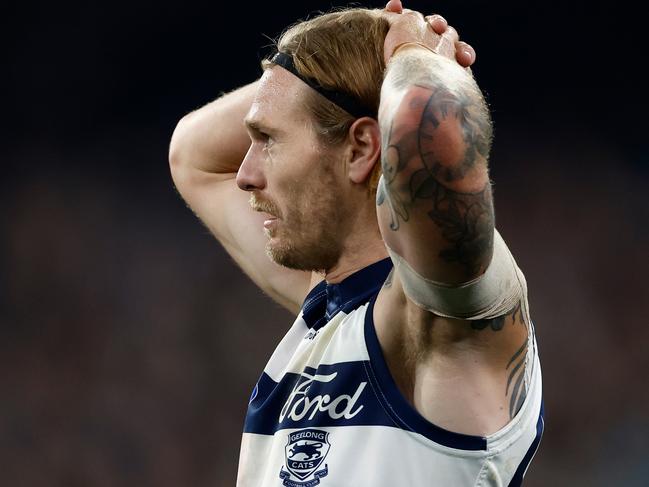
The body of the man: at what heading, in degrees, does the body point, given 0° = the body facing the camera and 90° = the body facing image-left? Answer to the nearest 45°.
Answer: approximately 45°
